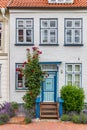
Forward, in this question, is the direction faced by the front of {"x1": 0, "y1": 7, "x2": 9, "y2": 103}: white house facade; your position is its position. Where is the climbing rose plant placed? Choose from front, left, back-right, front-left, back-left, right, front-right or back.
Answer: front-left

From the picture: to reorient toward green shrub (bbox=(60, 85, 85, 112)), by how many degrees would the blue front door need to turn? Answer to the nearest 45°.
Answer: approximately 45° to its left

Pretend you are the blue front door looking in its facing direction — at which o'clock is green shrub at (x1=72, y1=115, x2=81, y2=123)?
The green shrub is roughly at 11 o'clock from the blue front door.

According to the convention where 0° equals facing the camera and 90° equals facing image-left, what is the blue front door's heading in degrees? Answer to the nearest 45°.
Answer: approximately 0°

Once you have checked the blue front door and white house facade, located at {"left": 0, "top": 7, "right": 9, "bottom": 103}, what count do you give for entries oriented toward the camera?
2

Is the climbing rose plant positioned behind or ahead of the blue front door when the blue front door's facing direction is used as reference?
ahead
